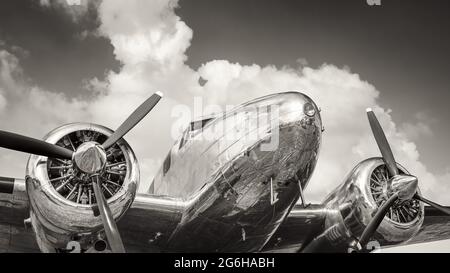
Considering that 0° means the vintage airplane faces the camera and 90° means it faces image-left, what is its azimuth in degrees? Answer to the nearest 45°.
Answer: approximately 315°
